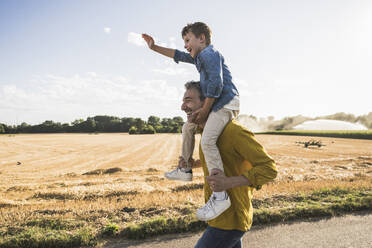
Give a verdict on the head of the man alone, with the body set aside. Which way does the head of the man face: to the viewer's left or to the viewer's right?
to the viewer's left

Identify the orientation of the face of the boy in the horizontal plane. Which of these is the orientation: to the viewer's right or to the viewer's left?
to the viewer's left

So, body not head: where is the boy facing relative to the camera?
to the viewer's left
